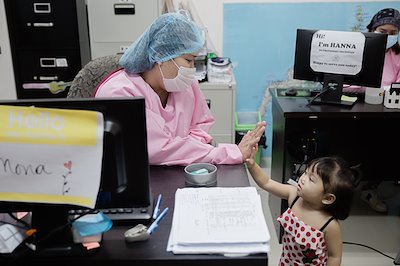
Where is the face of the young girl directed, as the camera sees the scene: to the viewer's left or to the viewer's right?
to the viewer's left

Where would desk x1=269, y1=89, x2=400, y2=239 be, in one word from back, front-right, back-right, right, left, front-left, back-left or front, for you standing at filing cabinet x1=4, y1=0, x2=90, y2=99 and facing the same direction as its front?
front-left

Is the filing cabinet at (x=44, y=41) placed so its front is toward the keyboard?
yes

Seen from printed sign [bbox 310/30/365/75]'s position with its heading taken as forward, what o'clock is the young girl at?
The young girl is roughly at 12 o'clock from the printed sign.

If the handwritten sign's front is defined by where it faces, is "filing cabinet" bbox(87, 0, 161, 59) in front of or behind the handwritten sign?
behind

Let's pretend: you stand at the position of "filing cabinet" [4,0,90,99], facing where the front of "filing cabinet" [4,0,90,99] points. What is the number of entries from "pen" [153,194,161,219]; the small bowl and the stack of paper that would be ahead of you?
3
